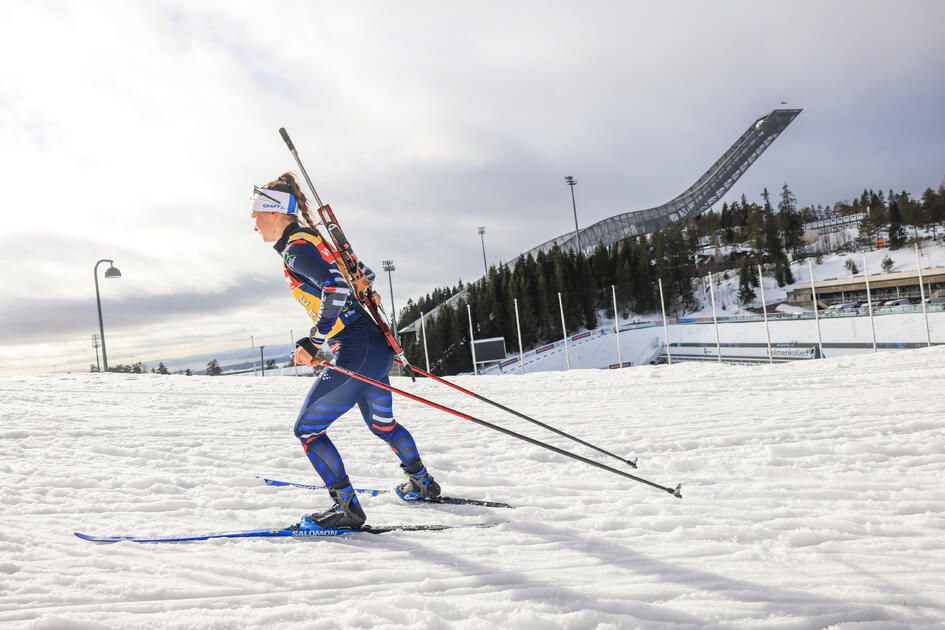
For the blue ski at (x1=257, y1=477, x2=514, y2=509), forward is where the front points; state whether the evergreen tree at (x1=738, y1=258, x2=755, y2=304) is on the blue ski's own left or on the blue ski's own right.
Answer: on the blue ski's own right

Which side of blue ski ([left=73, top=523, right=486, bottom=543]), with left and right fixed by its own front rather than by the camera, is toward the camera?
left

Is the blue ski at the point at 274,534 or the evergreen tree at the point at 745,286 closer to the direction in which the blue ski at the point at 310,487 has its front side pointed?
the blue ski

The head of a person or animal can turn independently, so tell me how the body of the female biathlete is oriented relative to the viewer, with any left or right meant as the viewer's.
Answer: facing to the left of the viewer

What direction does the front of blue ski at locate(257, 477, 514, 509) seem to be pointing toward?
to the viewer's left

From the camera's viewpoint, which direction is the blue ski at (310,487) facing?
to the viewer's left

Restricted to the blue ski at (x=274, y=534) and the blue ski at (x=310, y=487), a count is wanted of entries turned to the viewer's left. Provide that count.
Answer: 2
